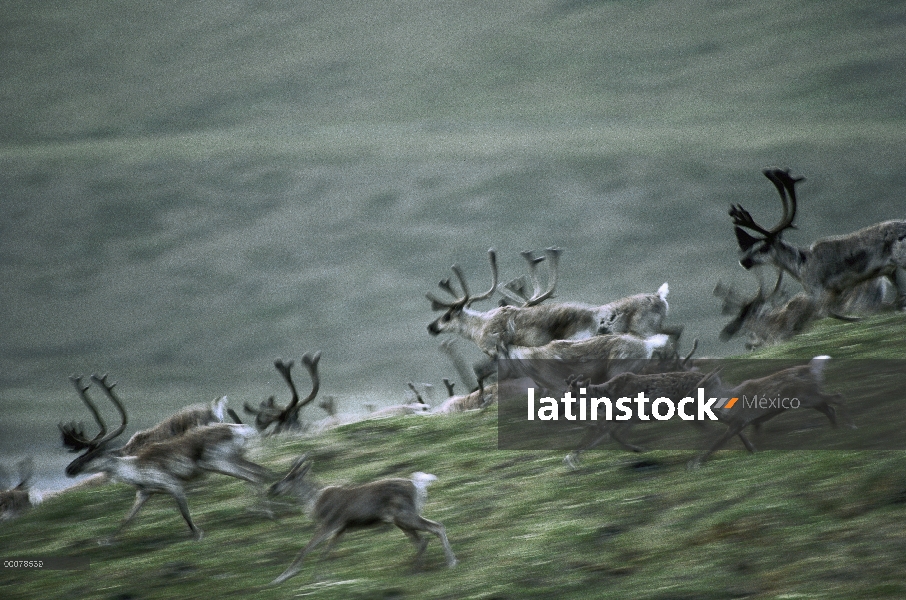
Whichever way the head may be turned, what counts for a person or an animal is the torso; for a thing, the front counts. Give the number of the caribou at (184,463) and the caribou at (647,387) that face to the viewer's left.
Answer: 2

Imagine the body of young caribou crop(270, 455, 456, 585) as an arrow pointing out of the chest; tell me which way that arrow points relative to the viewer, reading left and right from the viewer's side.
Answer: facing to the left of the viewer

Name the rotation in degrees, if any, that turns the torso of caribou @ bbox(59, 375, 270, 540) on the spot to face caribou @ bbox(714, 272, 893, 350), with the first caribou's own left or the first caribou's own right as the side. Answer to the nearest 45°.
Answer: approximately 135° to the first caribou's own right

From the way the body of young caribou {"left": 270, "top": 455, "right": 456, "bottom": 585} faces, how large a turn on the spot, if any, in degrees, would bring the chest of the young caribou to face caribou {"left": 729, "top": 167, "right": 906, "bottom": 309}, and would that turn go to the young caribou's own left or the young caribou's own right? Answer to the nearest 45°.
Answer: approximately 135° to the young caribou's own right

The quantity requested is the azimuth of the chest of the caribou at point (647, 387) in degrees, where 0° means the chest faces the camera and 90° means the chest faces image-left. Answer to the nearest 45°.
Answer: approximately 90°

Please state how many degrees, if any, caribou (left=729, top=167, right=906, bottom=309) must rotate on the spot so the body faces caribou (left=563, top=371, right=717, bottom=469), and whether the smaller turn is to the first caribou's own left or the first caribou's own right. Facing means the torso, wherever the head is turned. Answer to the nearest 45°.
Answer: approximately 90° to the first caribou's own left

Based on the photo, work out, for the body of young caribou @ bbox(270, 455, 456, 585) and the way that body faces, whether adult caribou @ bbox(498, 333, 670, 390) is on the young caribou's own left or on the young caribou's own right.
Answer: on the young caribou's own right

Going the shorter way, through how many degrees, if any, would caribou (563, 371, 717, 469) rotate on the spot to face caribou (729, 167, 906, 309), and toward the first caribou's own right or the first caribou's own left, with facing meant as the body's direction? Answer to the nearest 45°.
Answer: approximately 135° to the first caribou's own right

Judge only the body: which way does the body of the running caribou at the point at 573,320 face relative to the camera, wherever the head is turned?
to the viewer's left

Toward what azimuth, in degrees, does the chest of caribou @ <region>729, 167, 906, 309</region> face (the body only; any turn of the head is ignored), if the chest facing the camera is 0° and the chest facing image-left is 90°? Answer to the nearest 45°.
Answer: approximately 90°

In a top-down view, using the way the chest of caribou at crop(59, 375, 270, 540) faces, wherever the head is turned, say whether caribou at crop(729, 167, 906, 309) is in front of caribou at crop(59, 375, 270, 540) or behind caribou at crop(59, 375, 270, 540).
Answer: behind

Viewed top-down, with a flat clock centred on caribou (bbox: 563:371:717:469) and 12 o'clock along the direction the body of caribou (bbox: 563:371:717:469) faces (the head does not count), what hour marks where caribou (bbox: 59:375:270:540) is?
caribou (bbox: 59:375:270:540) is roughly at 12 o'clock from caribou (bbox: 563:371:717:469).

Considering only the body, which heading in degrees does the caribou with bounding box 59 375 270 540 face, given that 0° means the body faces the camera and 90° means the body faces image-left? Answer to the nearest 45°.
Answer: approximately 90°
